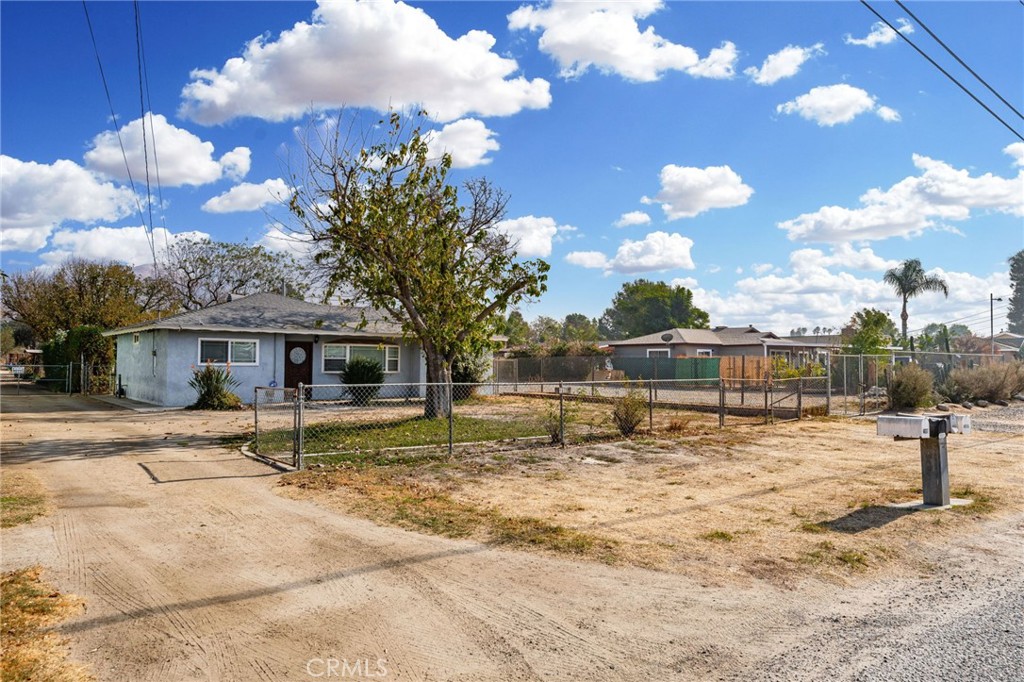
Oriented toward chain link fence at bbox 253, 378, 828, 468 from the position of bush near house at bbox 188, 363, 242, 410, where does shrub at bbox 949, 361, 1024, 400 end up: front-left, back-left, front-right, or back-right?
front-left

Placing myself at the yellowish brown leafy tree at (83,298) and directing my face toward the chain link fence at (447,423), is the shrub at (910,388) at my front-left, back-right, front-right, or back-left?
front-left

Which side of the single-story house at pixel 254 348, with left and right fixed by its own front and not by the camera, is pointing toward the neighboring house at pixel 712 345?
left

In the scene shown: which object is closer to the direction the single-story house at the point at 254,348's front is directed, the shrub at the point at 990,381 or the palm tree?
the shrub

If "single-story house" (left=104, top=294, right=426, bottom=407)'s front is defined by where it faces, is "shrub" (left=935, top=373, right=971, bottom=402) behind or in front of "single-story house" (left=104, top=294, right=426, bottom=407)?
in front

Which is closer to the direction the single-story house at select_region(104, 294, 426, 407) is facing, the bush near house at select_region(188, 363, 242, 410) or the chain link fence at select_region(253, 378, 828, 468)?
the chain link fence

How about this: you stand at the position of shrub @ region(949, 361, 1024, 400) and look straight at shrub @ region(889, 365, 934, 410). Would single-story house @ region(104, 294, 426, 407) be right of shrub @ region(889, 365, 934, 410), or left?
right

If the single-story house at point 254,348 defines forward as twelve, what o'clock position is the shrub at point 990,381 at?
The shrub is roughly at 11 o'clock from the single-story house.

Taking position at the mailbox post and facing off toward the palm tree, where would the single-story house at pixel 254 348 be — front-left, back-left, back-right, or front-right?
front-left

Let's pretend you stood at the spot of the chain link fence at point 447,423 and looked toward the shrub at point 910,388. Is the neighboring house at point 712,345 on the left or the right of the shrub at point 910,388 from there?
left

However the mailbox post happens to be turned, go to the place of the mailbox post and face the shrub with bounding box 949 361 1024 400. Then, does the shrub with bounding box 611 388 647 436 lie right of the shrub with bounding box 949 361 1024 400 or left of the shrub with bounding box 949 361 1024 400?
left

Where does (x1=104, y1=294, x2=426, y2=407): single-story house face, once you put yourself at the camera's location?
facing the viewer and to the right of the viewer

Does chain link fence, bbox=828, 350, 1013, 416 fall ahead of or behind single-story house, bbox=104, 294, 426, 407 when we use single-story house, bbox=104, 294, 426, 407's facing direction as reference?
ahead

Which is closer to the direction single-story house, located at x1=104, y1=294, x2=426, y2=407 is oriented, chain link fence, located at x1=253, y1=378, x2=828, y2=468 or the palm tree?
the chain link fence
